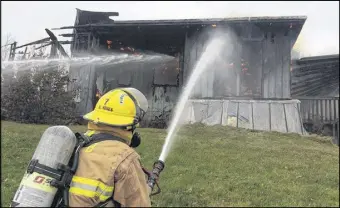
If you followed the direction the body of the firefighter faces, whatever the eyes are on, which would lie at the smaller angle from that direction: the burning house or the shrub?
the burning house

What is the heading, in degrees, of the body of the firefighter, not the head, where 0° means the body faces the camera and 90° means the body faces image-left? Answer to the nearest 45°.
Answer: approximately 225°

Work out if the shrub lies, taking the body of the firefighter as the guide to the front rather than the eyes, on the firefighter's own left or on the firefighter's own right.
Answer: on the firefighter's own left

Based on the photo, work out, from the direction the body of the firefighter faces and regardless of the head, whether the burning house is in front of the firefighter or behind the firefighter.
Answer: in front

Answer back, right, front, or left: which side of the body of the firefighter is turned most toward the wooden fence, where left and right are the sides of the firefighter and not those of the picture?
front
